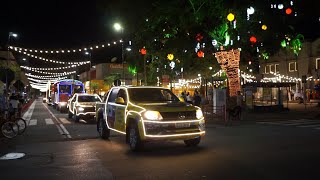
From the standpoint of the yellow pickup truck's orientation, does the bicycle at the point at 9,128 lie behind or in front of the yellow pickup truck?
behind

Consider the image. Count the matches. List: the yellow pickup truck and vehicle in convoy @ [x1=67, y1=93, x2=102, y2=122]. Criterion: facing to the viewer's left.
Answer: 0

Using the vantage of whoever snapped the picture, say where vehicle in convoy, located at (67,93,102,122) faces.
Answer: facing the viewer and to the right of the viewer

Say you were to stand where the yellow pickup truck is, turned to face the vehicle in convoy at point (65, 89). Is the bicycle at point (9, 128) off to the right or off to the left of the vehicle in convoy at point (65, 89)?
left

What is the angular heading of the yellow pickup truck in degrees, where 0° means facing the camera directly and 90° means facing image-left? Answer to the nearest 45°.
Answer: approximately 315°

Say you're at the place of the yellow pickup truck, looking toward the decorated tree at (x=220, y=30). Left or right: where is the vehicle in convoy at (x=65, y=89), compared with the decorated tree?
left

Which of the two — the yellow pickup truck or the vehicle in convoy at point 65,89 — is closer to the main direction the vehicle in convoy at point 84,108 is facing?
the yellow pickup truck

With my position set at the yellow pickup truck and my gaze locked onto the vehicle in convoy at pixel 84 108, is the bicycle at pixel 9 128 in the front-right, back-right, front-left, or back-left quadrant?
front-left

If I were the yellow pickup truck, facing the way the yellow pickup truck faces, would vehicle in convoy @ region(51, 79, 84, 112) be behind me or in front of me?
behind

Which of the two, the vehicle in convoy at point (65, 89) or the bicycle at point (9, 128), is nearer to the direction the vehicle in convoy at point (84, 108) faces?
the bicycle
